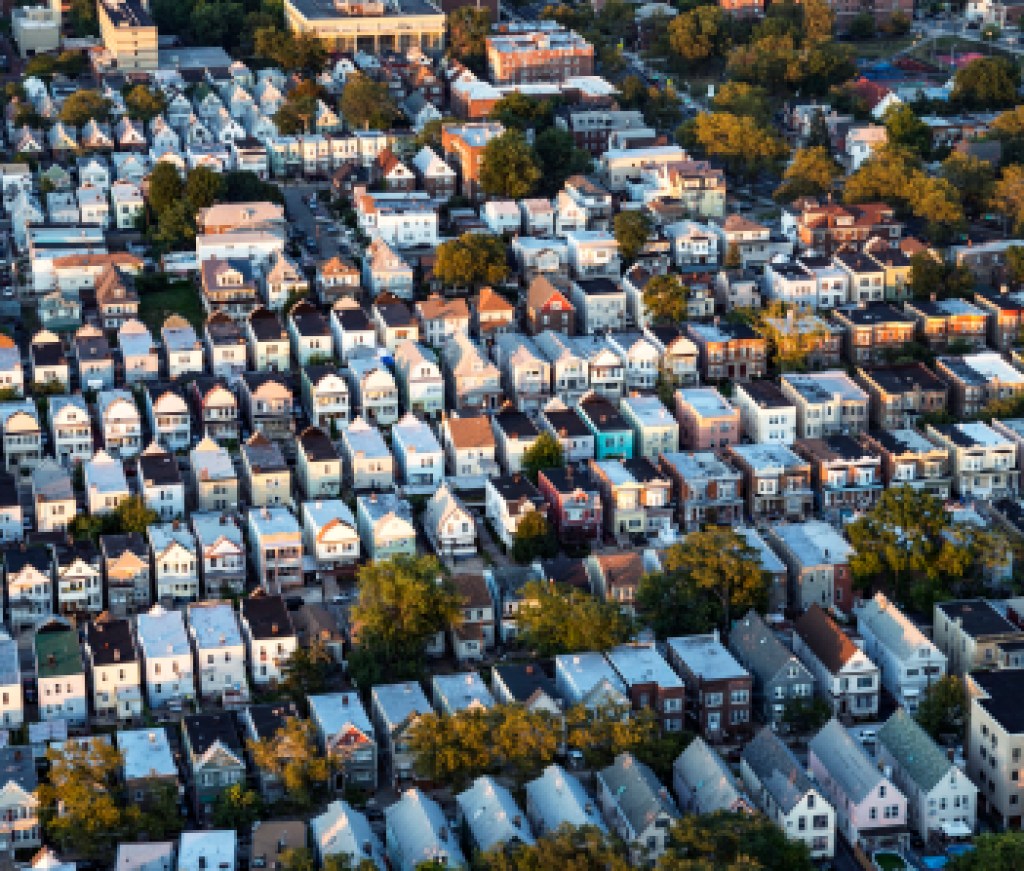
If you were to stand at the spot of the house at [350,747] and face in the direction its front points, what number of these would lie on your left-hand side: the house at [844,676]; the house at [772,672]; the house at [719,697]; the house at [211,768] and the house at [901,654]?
4

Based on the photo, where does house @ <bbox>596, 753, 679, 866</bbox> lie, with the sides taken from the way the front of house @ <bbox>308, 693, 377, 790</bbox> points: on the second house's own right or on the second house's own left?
on the second house's own left

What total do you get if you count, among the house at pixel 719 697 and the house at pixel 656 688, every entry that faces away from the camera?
0

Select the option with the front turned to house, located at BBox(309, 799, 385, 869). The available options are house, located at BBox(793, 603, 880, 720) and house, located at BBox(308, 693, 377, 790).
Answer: house, located at BBox(308, 693, 377, 790)

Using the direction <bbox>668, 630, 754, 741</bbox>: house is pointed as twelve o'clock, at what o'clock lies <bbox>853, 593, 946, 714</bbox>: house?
<bbox>853, 593, 946, 714</bbox>: house is roughly at 8 o'clock from <bbox>668, 630, 754, 741</bbox>: house.

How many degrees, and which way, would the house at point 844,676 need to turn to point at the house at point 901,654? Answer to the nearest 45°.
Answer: approximately 90° to its left

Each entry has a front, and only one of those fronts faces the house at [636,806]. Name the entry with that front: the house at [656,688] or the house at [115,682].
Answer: the house at [656,688]

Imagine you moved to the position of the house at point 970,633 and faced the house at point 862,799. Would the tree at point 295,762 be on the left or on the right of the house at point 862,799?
right

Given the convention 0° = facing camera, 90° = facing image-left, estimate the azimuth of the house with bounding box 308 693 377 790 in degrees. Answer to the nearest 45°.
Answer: approximately 0°
